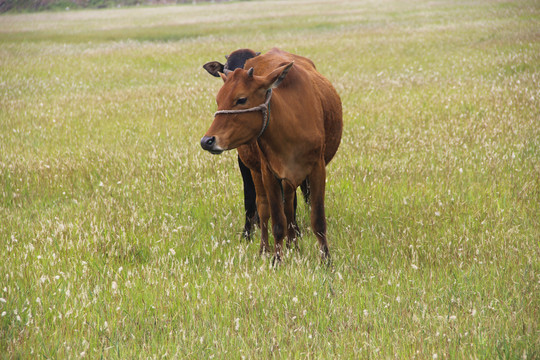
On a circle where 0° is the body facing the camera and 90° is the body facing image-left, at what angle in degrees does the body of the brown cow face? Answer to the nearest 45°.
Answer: approximately 0°
